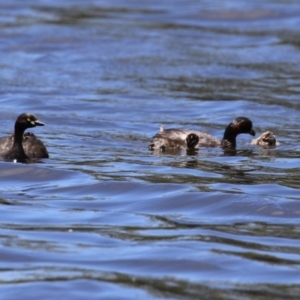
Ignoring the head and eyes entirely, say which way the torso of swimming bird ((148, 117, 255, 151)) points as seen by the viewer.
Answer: to the viewer's right

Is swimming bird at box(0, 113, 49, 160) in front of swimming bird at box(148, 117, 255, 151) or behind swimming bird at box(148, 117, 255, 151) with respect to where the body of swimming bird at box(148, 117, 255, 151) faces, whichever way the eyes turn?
behind

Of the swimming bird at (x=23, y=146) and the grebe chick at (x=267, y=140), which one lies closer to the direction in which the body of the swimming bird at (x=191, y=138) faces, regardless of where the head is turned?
the grebe chick
